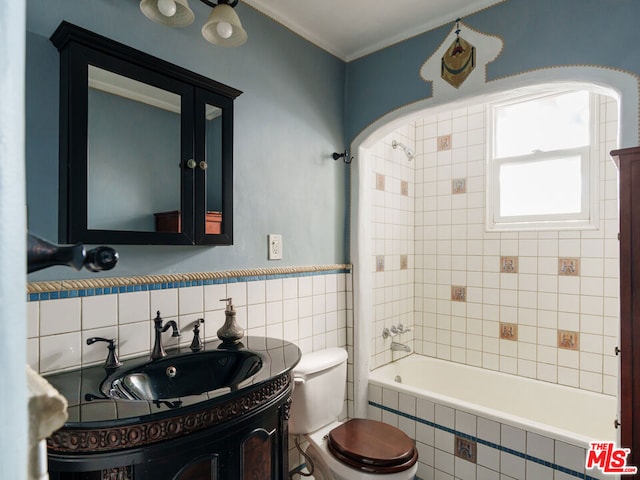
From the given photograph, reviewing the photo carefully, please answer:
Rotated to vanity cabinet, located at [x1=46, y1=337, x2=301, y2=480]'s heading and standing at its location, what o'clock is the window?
The window is roughly at 10 o'clock from the vanity cabinet.

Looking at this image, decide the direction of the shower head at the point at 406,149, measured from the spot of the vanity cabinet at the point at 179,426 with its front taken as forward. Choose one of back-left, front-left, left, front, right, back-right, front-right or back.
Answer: left

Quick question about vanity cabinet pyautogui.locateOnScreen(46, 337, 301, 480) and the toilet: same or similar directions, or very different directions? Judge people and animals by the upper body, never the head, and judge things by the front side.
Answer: same or similar directions

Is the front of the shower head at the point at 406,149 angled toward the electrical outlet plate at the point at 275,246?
no

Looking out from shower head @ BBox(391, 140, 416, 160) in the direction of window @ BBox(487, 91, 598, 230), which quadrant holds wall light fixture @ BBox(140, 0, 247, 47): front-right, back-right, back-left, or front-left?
back-right

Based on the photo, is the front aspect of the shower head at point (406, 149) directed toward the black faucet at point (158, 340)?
no

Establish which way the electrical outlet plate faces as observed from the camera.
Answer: facing the viewer and to the right of the viewer

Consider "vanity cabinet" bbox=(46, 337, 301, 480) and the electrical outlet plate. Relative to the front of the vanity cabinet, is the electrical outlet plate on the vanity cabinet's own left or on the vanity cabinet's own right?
on the vanity cabinet's own left

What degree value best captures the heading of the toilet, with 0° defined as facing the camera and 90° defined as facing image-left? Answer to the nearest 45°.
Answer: approximately 315°

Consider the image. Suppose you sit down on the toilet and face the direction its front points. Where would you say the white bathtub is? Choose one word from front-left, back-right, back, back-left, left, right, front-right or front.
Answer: left

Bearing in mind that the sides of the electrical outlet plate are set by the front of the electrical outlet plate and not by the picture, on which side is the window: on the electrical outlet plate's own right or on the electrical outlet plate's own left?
on the electrical outlet plate's own left

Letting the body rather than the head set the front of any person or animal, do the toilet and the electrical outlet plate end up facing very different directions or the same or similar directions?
same or similar directions

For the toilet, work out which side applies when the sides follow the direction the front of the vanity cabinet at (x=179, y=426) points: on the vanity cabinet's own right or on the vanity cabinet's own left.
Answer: on the vanity cabinet's own left
